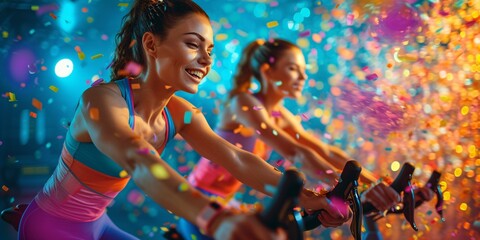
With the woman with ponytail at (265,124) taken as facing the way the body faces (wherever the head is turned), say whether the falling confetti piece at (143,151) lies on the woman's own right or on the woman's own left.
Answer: on the woman's own right

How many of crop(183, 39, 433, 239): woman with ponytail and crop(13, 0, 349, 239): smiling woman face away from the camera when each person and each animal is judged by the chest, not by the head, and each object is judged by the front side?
0

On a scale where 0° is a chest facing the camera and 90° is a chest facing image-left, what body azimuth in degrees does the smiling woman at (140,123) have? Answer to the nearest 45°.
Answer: approximately 315°

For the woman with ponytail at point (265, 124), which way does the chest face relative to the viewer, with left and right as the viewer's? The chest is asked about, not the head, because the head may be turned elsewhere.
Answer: facing to the right of the viewer

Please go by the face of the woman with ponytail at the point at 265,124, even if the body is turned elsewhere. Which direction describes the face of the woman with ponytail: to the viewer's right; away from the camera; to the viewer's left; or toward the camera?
to the viewer's right

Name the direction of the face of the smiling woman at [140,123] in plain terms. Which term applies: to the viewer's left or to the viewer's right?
to the viewer's right

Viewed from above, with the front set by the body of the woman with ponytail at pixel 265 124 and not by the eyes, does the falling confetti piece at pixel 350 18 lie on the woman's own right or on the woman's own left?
on the woman's own left

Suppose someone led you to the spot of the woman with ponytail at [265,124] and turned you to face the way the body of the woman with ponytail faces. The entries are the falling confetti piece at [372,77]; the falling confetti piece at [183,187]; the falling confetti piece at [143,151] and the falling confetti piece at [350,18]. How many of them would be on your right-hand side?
2

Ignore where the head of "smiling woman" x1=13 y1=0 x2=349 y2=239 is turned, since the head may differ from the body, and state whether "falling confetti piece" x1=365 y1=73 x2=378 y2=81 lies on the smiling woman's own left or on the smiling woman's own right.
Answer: on the smiling woman's own left

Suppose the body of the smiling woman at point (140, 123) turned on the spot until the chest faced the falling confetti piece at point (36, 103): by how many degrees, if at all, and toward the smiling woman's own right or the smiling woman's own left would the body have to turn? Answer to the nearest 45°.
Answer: approximately 180°
